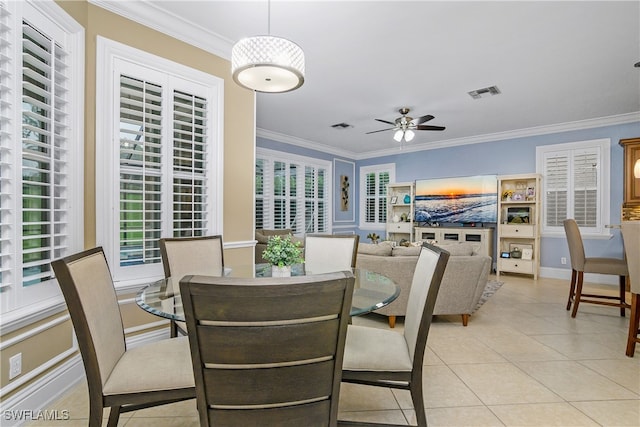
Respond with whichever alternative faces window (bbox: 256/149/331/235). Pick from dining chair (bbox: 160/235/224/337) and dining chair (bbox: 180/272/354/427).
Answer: dining chair (bbox: 180/272/354/427)

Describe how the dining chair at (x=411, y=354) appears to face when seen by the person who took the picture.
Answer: facing to the left of the viewer

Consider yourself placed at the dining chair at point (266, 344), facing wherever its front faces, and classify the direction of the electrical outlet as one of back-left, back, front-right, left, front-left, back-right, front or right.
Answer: front-left

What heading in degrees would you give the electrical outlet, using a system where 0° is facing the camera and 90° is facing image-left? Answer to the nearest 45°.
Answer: approximately 315°

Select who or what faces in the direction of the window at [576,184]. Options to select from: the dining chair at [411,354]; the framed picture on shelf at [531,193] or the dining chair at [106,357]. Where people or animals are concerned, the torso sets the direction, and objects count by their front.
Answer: the dining chair at [106,357]

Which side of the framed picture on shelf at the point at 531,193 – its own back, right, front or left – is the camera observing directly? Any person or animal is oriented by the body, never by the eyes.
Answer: front

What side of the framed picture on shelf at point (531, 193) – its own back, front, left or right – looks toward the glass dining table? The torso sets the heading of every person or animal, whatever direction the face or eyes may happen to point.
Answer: front

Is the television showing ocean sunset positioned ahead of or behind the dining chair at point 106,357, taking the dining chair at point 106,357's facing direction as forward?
ahead

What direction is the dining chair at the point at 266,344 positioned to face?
away from the camera

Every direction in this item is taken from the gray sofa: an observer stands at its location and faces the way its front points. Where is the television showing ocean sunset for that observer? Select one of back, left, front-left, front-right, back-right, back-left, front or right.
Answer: front

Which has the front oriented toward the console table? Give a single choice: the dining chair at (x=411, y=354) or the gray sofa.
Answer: the gray sofa

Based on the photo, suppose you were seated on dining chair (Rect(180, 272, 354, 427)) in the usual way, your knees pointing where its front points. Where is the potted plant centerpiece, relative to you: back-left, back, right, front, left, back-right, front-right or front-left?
front

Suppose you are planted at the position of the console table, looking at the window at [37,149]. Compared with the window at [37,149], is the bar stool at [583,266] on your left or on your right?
left

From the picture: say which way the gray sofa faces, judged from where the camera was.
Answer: facing away from the viewer

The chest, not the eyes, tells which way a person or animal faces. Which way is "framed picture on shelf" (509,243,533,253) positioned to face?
toward the camera

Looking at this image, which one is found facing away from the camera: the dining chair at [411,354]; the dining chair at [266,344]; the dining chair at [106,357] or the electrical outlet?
the dining chair at [266,344]

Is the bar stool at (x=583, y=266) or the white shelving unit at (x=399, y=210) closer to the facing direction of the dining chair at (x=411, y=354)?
the white shelving unit

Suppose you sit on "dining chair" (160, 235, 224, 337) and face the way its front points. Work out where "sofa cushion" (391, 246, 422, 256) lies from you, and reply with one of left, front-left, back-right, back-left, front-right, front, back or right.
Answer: front-left

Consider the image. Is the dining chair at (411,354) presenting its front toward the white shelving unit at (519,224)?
no
